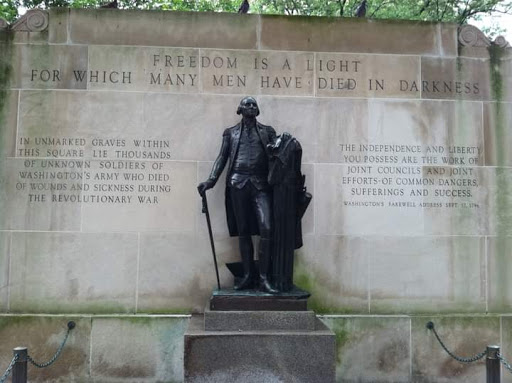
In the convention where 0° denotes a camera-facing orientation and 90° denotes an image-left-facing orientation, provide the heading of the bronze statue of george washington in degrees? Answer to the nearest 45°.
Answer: approximately 0°

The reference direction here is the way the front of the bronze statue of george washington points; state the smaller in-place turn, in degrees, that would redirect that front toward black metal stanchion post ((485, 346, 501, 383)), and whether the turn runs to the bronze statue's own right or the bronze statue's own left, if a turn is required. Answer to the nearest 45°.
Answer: approximately 45° to the bronze statue's own left
